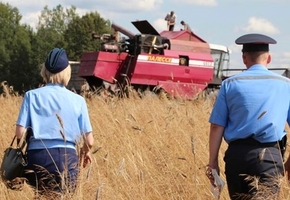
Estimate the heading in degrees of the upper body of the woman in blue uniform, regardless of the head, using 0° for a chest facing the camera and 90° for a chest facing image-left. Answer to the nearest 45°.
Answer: approximately 180°

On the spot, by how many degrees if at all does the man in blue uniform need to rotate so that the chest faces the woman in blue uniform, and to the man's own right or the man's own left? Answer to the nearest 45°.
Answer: approximately 90° to the man's own left

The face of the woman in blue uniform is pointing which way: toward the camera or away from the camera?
away from the camera

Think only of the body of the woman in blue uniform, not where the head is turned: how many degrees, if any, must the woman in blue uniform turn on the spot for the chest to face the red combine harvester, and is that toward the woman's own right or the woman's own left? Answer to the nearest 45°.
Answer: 0° — they already face it

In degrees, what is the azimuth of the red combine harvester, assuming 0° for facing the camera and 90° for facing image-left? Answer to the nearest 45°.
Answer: approximately 225°

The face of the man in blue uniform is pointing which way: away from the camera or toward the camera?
away from the camera

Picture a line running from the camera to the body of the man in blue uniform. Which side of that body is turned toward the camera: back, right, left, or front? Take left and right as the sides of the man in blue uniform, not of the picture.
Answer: back

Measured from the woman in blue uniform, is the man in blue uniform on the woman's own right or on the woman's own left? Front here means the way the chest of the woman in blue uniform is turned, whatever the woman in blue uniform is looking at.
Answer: on the woman's own right

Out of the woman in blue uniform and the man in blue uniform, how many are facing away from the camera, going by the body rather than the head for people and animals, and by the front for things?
2
